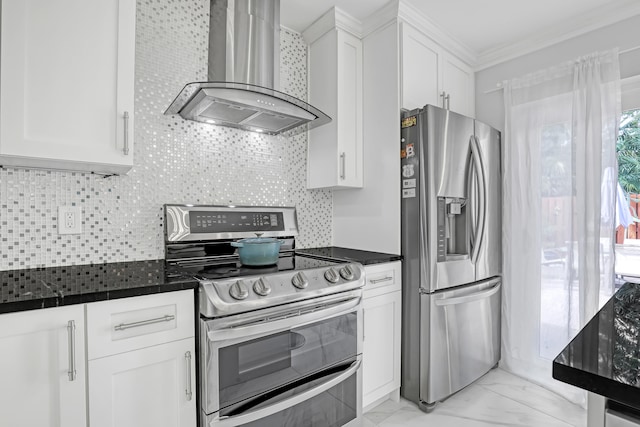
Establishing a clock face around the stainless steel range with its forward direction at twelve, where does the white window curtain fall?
The white window curtain is roughly at 10 o'clock from the stainless steel range.

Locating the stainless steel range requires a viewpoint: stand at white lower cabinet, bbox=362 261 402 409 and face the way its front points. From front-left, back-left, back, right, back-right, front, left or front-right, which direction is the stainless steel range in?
right

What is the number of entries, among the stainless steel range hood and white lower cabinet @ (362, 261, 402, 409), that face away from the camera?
0

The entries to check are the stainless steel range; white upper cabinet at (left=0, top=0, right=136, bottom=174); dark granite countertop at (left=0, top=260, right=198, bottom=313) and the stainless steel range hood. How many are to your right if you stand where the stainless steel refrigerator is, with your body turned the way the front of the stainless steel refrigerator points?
4

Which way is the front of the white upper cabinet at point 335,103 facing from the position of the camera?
facing the viewer and to the right of the viewer

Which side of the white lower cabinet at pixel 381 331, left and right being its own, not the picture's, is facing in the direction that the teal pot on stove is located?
right

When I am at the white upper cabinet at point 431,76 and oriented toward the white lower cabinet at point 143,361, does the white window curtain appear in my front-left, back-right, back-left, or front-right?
back-left

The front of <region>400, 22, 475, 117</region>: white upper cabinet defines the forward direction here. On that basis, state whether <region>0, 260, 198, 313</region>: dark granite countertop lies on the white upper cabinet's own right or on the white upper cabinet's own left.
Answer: on the white upper cabinet's own right

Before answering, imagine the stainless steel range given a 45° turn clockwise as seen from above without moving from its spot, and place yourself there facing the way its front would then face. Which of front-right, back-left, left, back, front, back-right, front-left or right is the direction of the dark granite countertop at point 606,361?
front-left

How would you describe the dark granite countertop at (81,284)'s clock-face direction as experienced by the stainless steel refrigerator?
The dark granite countertop is roughly at 3 o'clock from the stainless steel refrigerator.
